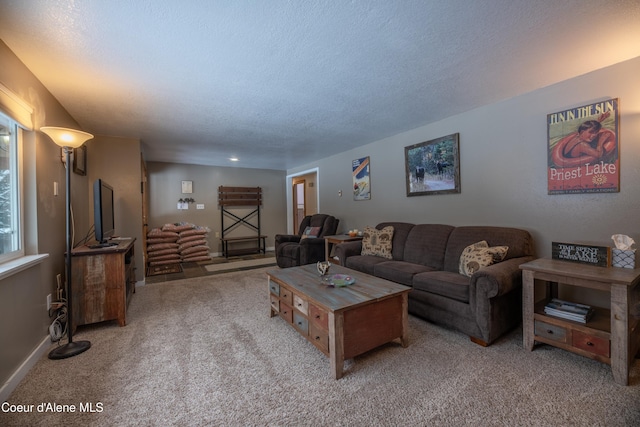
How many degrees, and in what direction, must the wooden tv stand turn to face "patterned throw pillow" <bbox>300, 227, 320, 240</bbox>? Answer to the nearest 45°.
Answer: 0° — it already faces it

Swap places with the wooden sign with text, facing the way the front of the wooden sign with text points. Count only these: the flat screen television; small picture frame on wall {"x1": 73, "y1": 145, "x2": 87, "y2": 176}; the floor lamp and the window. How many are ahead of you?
4

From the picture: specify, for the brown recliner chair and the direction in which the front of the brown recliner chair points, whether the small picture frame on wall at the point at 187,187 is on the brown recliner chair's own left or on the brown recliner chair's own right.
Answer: on the brown recliner chair's own right

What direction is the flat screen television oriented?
to the viewer's right

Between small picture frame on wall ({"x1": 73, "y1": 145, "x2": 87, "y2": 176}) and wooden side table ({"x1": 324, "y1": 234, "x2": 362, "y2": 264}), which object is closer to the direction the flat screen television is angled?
the wooden side table

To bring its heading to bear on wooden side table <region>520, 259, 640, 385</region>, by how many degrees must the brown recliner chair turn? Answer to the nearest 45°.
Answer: approximately 90° to its left

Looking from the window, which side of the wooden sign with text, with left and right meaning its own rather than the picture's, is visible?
front

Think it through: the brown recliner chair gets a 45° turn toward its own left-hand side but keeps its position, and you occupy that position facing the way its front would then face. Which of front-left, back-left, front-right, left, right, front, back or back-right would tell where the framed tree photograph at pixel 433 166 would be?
front-left

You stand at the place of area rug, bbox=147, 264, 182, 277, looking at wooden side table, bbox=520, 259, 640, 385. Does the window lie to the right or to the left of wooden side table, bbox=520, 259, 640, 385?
right

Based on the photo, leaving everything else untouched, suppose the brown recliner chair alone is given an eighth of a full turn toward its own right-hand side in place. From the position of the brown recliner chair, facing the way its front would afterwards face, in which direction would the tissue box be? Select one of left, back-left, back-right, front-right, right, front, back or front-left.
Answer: back-left

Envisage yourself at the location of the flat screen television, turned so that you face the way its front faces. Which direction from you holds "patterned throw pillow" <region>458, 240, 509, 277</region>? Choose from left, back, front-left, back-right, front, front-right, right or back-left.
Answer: front-right

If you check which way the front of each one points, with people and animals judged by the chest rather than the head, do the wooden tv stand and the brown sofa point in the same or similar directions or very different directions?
very different directions

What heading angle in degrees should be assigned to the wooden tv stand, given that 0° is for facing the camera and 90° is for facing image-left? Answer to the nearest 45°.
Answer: approximately 270°
